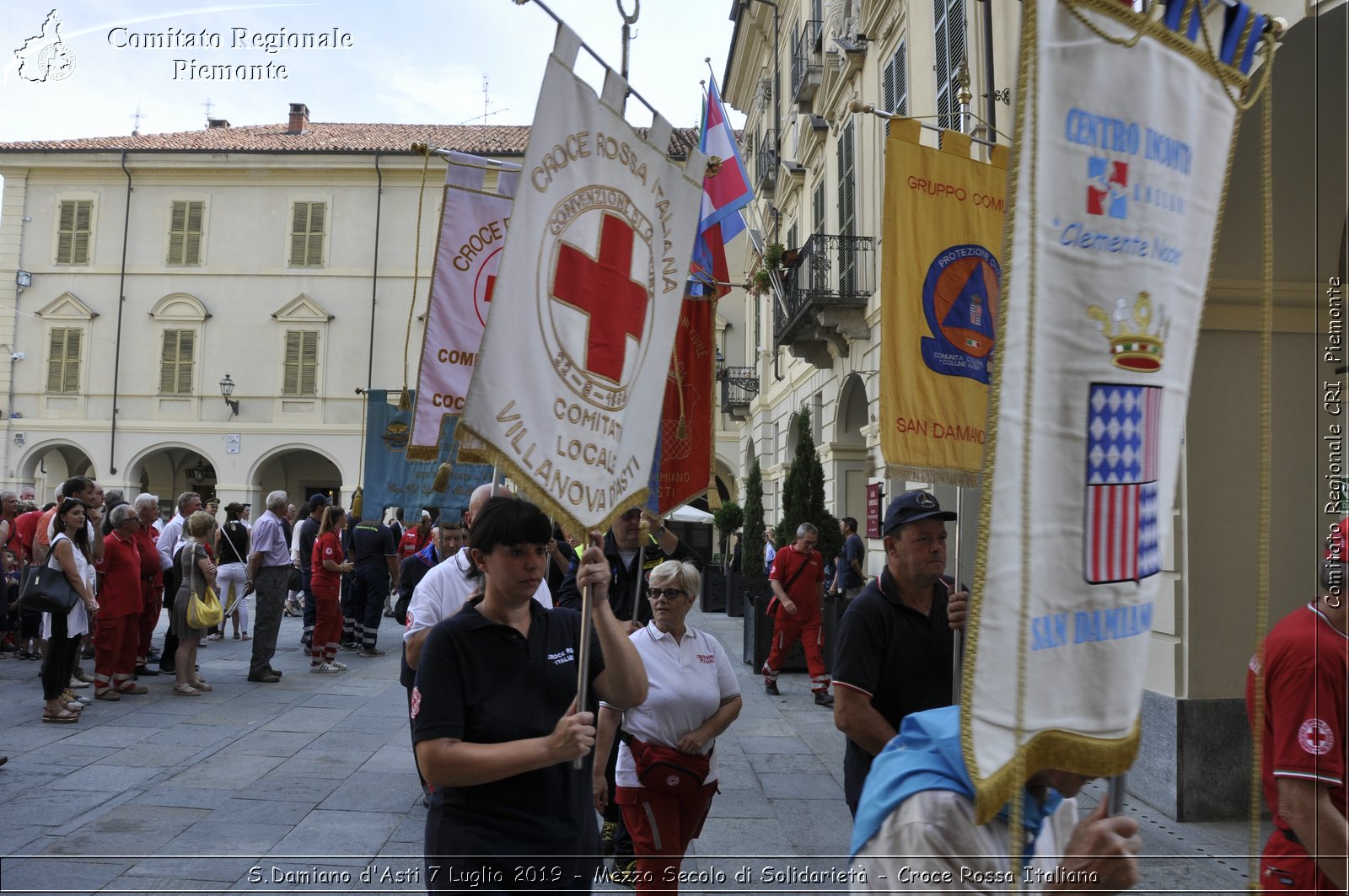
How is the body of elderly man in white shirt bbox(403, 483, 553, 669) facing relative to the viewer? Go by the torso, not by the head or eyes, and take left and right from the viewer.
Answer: facing the viewer

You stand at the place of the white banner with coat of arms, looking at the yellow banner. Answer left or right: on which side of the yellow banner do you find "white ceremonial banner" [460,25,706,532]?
left

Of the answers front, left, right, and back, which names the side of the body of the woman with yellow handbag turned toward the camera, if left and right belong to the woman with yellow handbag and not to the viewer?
right

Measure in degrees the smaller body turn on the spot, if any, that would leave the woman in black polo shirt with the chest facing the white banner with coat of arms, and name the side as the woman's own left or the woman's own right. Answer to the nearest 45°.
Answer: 0° — they already face it

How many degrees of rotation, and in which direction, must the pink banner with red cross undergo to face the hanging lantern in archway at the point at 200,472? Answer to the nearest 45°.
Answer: approximately 180°

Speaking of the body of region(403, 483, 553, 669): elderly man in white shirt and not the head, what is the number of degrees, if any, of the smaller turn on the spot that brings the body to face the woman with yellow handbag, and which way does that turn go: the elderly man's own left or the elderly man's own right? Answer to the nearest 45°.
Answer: approximately 135° to the elderly man's own right

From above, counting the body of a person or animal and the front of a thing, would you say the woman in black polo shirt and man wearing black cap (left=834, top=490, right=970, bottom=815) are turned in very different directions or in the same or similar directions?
same or similar directions

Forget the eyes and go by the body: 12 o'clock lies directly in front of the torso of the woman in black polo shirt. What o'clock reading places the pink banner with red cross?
The pink banner with red cross is roughly at 7 o'clock from the woman in black polo shirt.

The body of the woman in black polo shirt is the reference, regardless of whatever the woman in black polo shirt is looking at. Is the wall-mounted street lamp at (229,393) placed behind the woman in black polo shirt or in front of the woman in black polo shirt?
behind

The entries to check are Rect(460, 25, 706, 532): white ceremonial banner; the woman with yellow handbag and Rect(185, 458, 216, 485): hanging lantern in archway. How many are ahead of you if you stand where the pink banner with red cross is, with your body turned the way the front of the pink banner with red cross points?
1

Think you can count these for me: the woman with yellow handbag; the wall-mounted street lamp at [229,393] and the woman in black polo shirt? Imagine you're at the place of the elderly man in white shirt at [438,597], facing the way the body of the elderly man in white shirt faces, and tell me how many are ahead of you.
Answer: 1

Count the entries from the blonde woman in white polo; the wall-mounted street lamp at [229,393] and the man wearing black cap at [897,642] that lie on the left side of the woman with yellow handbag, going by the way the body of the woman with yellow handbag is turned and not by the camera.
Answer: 1

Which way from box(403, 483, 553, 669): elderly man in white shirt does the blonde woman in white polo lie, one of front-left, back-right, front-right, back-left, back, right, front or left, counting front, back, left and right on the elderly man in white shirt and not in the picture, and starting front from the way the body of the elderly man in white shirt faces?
front-left

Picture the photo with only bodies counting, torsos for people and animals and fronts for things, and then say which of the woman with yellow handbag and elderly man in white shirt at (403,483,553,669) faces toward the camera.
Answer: the elderly man in white shirt
